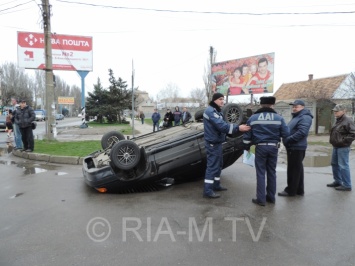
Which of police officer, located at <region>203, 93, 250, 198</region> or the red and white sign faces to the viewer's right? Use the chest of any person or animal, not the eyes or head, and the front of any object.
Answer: the police officer

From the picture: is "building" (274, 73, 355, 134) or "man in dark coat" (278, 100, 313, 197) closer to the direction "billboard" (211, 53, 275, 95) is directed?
the man in dark coat

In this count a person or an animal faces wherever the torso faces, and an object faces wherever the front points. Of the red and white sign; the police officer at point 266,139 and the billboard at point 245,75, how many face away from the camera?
1

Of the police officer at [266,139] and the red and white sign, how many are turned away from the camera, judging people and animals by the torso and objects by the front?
1

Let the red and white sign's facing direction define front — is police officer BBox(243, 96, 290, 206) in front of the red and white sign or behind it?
in front

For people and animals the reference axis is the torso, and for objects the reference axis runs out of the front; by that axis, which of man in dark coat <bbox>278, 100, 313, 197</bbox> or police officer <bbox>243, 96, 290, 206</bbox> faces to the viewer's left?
the man in dark coat

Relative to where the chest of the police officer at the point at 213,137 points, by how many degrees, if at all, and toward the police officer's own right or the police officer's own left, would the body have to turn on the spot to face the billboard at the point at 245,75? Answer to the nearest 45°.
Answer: approximately 90° to the police officer's own left

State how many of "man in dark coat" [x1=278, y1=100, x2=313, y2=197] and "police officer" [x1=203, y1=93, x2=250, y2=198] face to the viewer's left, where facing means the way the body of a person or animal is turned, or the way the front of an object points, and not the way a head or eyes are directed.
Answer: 1

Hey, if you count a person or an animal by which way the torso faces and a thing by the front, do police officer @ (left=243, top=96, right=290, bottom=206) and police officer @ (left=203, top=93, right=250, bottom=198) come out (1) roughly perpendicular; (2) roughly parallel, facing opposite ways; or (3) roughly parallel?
roughly perpendicular
